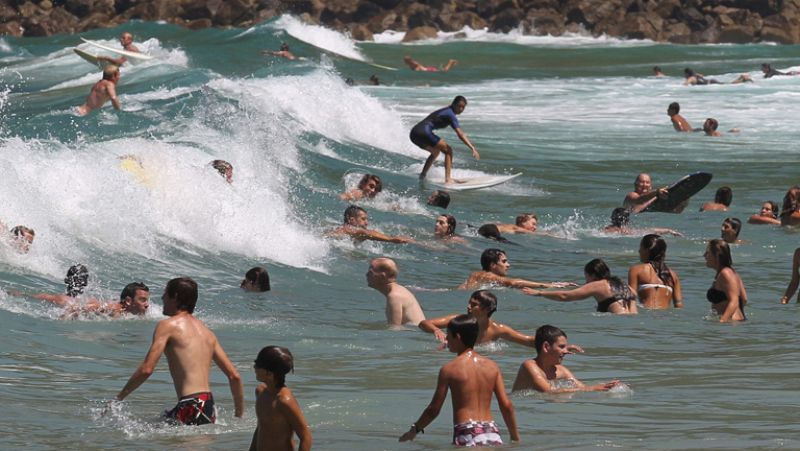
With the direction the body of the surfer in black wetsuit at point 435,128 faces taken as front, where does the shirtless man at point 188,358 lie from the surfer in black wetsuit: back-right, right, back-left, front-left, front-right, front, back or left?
right

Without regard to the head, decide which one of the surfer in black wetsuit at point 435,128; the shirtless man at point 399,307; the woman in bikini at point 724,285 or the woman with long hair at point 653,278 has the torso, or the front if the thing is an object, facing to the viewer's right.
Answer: the surfer in black wetsuit

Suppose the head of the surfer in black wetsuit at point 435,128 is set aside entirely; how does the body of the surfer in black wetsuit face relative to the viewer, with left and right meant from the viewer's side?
facing to the right of the viewer

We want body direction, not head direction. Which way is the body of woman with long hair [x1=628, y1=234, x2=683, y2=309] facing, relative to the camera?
away from the camera

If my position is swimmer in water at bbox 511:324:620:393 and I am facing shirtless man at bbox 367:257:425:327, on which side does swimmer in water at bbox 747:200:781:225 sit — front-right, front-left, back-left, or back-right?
front-right
